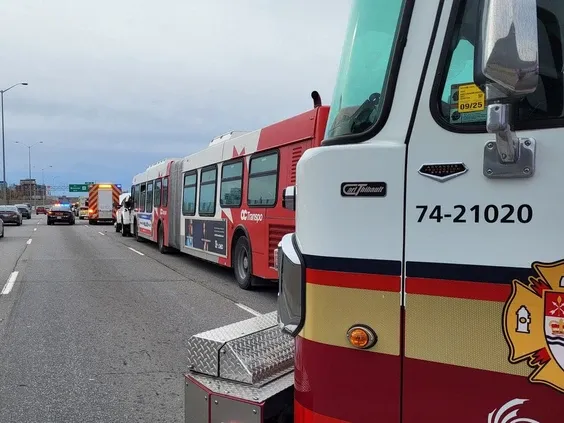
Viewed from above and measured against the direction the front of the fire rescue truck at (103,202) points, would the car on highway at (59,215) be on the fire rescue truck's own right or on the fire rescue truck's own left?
on the fire rescue truck's own left

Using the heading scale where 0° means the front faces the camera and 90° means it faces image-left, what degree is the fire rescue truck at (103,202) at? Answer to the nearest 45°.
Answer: approximately 180°

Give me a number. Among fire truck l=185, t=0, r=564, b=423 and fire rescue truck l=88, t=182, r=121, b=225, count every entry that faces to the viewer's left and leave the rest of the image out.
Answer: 1

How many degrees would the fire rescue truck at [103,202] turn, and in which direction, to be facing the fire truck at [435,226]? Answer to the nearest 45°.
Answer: approximately 180°

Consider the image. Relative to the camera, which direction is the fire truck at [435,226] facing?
to the viewer's left

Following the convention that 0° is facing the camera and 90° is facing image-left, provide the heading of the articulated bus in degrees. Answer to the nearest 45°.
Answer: approximately 135°

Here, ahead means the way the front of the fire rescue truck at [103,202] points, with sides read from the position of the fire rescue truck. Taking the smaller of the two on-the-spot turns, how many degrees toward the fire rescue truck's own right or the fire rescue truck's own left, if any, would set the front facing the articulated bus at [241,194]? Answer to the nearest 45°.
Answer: approximately 180°
